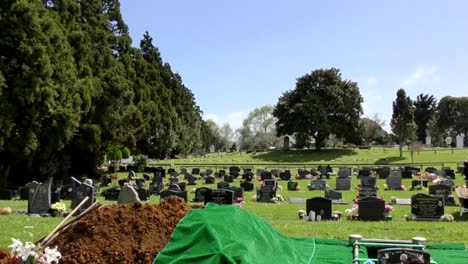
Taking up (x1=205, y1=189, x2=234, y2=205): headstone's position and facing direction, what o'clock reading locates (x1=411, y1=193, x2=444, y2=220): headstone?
(x1=411, y1=193, x2=444, y2=220): headstone is roughly at 9 o'clock from (x1=205, y1=189, x2=234, y2=205): headstone.

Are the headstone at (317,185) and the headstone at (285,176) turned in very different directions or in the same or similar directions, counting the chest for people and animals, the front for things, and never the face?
same or similar directions

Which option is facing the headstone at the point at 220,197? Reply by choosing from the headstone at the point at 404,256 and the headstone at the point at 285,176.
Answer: the headstone at the point at 285,176

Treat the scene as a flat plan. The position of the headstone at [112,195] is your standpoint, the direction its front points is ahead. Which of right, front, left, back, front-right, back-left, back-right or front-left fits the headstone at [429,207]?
front-left

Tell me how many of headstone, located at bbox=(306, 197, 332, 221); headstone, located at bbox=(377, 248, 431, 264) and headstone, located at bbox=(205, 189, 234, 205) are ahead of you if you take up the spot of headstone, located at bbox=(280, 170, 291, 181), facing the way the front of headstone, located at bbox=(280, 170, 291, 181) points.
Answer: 3

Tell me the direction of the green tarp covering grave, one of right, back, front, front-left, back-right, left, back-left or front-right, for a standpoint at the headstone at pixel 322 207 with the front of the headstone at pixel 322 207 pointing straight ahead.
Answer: front

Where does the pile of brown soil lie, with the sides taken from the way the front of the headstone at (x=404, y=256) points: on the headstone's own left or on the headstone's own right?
on the headstone's own right

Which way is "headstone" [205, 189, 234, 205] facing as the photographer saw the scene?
facing the viewer

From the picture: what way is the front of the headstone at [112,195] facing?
toward the camera

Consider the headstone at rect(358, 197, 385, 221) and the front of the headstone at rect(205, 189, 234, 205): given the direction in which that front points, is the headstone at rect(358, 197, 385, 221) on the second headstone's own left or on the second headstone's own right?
on the second headstone's own left

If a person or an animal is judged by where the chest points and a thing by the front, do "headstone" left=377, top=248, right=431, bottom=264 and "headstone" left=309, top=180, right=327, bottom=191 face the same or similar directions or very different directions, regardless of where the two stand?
same or similar directions

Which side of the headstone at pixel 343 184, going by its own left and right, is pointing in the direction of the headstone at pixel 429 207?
front

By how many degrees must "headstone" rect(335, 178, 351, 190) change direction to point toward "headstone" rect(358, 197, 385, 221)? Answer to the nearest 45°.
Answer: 0° — it already faces it

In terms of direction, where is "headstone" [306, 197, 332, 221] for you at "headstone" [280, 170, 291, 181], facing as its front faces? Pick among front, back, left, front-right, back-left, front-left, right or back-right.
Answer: front

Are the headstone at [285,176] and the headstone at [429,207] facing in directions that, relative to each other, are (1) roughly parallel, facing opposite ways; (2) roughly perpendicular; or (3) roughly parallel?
roughly parallel
